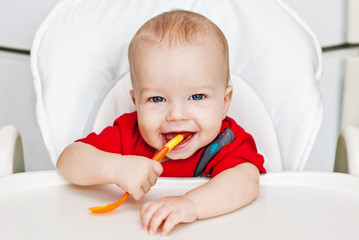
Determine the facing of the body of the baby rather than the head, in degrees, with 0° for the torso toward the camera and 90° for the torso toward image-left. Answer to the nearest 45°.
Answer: approximately 0°

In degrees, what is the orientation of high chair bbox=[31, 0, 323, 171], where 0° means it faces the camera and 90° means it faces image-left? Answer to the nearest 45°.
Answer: approximately 0°
